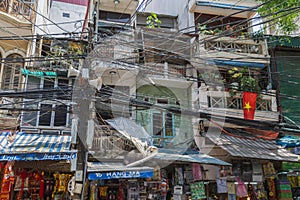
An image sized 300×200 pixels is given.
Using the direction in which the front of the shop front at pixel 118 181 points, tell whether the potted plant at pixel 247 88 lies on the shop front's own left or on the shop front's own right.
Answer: on the shop front's own left

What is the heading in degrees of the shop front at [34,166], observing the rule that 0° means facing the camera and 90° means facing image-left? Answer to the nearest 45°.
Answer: approximately 0°

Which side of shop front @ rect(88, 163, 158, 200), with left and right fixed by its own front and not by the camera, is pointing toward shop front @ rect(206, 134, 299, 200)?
left

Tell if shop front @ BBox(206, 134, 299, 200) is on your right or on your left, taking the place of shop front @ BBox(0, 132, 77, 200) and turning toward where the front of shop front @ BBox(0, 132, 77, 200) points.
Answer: on your left

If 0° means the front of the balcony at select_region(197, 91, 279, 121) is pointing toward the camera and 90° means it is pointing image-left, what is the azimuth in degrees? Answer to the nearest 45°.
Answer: approximately 0°

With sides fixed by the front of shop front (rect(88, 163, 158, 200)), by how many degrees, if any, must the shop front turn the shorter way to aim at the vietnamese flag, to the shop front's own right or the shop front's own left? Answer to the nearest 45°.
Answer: approximately 90° to the shop front's own left

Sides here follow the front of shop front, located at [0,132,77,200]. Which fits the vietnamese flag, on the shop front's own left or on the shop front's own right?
on the shop front's own left
